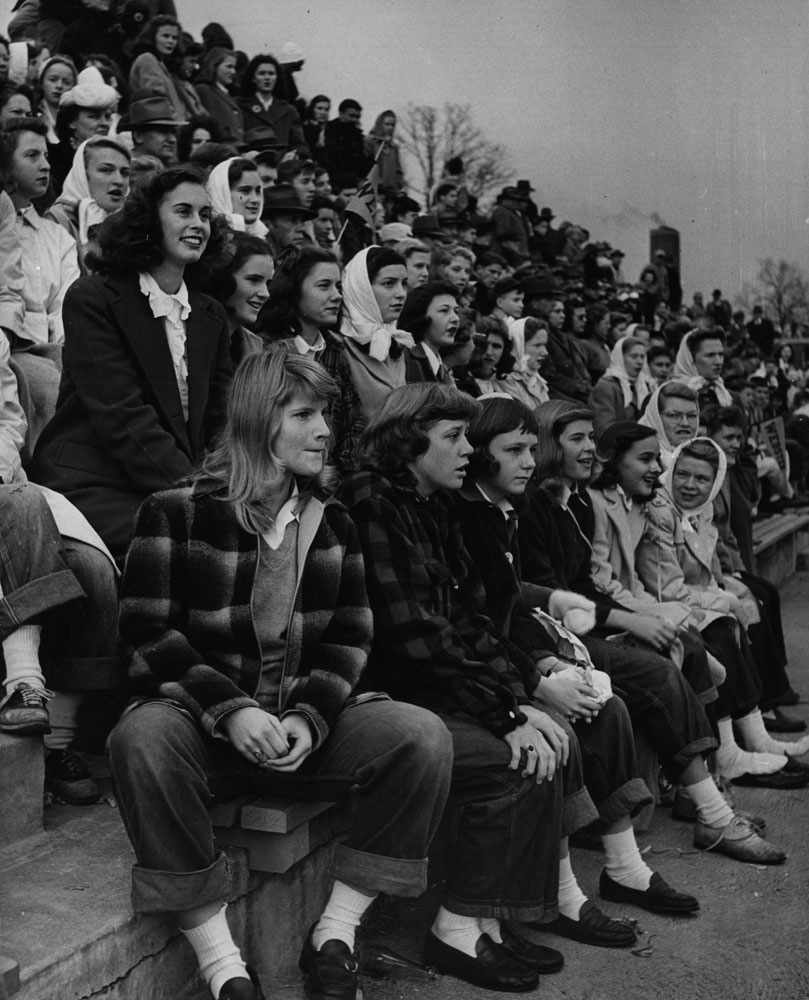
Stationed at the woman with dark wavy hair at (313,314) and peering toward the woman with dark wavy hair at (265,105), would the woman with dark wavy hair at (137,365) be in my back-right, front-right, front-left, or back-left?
back-left

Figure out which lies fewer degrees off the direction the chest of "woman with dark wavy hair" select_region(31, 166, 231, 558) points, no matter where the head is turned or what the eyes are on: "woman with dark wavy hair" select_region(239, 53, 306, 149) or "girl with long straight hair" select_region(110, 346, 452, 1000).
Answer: the girl with long straight hair

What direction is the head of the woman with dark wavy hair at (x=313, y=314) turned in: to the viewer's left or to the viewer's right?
to the viewer's right

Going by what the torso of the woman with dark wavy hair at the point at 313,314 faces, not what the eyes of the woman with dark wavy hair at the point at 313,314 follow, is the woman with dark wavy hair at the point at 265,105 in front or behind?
behind

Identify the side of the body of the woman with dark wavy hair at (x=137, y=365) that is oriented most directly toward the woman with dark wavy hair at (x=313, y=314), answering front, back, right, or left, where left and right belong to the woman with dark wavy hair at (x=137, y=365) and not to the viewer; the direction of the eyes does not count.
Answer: left

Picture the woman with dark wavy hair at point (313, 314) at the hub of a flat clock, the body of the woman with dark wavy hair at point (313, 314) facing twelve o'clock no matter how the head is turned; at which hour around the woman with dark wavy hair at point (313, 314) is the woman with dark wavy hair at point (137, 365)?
the woman with dark wavy hair at point (137, 365) is roughly at 2 o'clock from the woman with dark wavy hair at point (313, 314).

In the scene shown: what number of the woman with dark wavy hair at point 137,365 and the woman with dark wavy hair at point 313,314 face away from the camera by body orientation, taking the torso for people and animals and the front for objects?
0

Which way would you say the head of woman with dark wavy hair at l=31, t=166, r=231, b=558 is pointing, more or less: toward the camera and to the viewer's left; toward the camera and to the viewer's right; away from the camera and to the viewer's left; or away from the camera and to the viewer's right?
toward the camera and to the viewer's right

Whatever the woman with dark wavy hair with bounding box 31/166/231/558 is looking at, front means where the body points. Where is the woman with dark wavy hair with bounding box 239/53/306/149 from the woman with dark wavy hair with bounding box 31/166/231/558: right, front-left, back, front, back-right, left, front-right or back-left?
back-left

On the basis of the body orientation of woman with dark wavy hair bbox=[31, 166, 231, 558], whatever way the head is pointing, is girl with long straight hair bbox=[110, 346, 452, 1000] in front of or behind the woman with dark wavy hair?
in front

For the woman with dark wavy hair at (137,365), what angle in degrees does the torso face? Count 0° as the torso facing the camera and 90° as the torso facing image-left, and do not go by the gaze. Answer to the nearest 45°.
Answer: approximately 315°

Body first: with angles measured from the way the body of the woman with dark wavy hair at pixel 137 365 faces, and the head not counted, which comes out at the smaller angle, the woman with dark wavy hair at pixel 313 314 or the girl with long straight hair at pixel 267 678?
the girl with long straight hair
